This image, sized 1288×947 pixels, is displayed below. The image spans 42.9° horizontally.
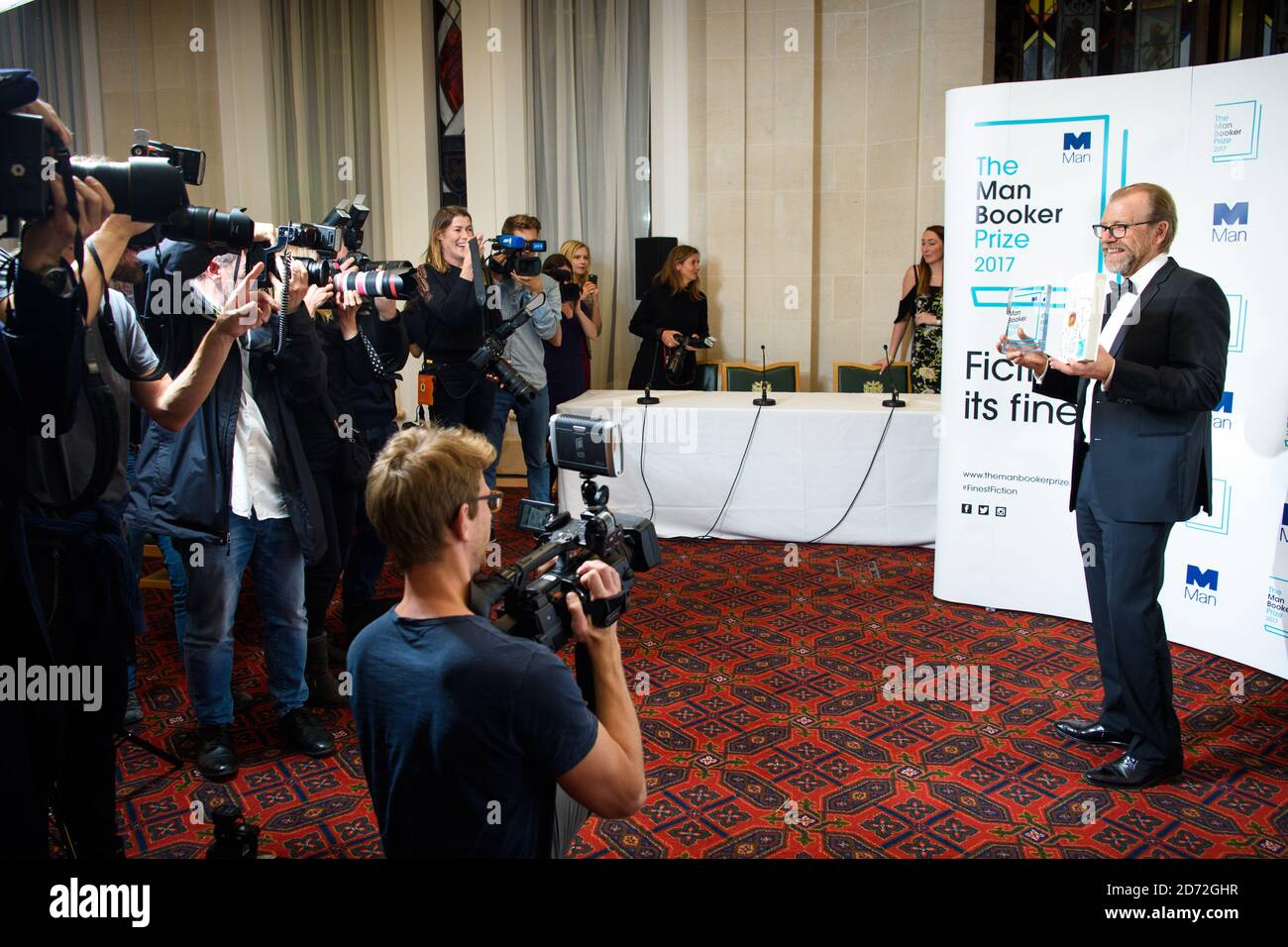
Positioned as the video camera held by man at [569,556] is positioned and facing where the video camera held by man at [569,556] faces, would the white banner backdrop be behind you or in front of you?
in front

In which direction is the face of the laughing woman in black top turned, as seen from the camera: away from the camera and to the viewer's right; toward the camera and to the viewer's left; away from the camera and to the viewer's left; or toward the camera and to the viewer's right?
toward the camera and to the viewer's right

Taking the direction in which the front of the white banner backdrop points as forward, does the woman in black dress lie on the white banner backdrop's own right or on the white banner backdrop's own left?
on the white banner backdrop's own right

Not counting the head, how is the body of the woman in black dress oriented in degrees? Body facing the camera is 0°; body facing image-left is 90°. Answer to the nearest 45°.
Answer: approximately 315°

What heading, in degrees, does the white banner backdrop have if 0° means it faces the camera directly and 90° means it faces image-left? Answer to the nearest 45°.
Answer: approximately 45°

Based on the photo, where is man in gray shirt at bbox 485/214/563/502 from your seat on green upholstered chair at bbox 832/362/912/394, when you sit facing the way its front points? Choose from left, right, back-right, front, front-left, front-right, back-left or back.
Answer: front-right

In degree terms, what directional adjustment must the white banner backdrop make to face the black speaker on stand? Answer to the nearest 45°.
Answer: approximately 90° to its right
